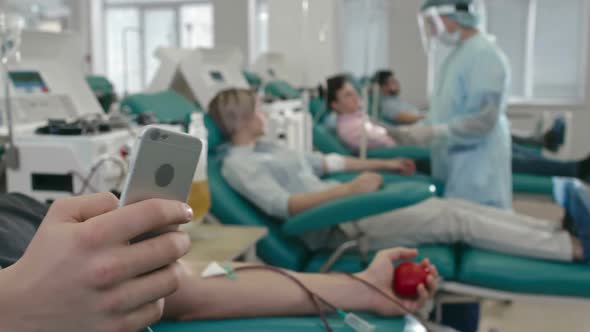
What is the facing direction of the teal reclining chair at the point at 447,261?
to the viewer's right

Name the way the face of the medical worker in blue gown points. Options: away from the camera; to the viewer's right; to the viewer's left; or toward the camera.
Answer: to the viewer's left

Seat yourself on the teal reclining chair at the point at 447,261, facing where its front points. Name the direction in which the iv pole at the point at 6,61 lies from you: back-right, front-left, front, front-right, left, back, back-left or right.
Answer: back

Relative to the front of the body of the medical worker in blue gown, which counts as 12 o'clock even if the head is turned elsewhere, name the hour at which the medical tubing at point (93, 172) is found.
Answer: The medical tubing is roughly at 10 o'clock from the medical worker in blue gown.

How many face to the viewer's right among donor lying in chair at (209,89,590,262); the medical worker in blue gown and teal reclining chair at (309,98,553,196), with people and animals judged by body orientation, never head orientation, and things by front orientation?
2

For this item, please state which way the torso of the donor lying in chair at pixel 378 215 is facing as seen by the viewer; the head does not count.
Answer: to the viewer's right

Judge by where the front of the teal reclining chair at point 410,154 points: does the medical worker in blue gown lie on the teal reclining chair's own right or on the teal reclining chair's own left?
on the teal reclining chair's own right

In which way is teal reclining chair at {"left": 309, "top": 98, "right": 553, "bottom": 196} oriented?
to the viewer's right

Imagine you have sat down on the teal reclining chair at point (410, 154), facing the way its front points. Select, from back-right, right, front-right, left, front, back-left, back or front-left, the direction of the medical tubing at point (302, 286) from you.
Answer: right

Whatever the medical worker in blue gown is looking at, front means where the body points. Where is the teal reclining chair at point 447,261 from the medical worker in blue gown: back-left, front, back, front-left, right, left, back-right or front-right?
left

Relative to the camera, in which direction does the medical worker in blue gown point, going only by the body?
to the viewer's left

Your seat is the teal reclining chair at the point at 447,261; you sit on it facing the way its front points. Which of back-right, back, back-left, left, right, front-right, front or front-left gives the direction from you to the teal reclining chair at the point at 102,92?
back-left
